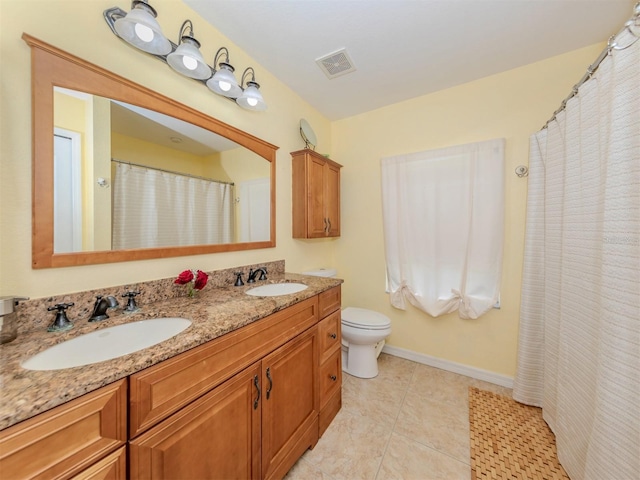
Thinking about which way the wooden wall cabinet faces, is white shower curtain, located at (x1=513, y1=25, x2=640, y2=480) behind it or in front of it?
in front

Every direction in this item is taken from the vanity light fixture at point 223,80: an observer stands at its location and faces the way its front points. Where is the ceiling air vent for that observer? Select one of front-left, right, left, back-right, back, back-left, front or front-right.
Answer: front-left

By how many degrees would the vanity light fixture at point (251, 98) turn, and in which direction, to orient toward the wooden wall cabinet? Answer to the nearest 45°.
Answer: approximately 90° to its left

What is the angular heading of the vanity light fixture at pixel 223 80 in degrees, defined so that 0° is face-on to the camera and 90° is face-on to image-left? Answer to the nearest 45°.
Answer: approximately 315°

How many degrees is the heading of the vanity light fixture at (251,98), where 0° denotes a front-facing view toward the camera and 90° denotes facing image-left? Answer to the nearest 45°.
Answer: approximately 315°
